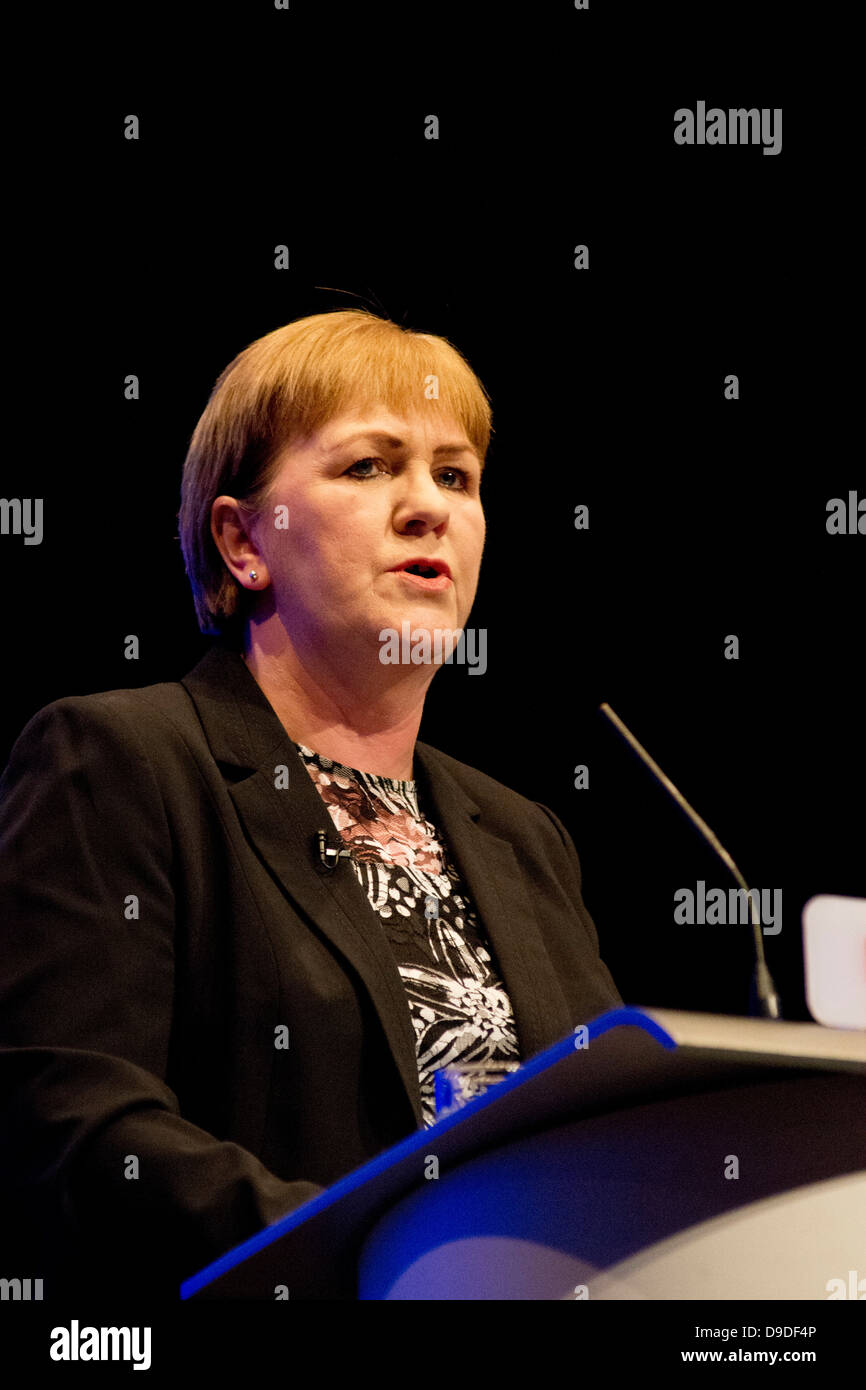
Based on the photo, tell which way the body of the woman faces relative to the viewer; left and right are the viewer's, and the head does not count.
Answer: facing the viewer and to the right of the viewer

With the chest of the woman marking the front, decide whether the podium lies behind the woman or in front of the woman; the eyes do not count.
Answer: in front

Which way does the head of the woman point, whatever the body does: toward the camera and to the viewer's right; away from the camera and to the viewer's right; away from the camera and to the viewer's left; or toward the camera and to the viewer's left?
toward the camera and to the viewer's right
